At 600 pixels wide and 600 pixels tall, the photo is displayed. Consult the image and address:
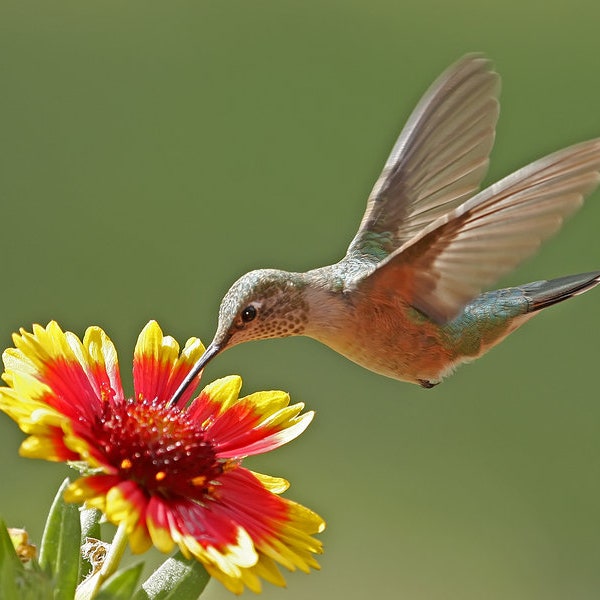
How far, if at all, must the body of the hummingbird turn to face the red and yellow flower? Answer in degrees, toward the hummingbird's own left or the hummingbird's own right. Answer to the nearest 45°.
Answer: approximately 45° to the hummingbird's own left

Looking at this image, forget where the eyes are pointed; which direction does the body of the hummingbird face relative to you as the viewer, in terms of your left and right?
facing to the left of the viewer
